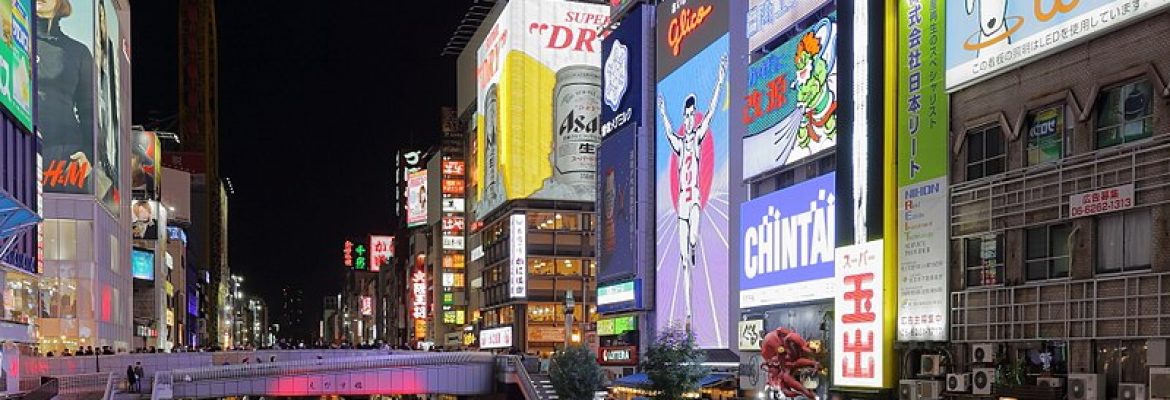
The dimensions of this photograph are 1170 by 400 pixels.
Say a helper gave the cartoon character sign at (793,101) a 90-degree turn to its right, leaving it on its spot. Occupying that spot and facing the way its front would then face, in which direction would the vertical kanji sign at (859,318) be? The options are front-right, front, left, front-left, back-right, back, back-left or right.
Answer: back-left

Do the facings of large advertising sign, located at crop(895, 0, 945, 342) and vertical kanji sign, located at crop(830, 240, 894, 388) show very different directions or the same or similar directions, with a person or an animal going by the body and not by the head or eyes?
same or similar directions

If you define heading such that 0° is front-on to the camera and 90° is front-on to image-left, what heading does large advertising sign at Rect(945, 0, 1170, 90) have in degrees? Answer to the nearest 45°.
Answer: approximately 45°

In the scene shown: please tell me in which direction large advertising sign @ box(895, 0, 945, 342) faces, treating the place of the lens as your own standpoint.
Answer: facing the viewer and to the left of the viewer

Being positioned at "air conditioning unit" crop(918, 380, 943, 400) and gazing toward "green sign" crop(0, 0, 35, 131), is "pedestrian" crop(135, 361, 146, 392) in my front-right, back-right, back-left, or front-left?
front-right

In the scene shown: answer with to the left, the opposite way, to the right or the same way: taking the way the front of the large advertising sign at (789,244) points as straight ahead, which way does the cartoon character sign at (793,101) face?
the same way

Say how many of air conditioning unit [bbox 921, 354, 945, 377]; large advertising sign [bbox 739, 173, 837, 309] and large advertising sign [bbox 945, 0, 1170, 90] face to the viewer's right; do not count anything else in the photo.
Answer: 0

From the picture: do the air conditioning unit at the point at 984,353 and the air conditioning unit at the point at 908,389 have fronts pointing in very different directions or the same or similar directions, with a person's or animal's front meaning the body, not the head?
same or similar directions

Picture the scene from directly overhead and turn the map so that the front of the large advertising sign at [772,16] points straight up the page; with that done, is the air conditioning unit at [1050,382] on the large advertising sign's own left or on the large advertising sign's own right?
on the large advertising sign's own left

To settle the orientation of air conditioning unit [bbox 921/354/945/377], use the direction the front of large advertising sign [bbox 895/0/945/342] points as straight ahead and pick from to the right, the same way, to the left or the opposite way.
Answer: the same way
